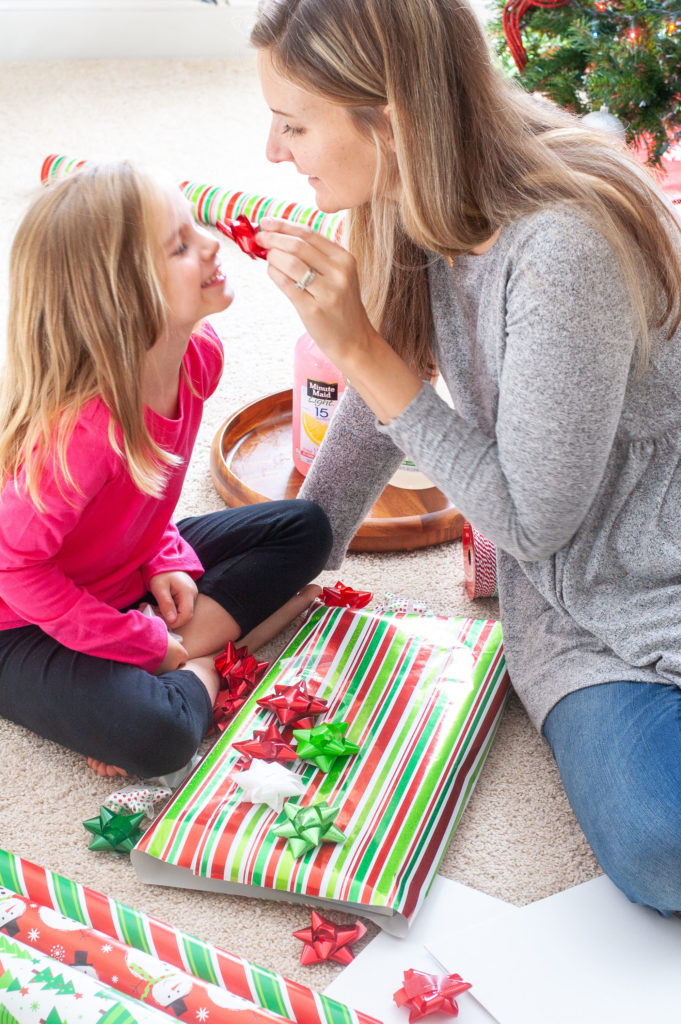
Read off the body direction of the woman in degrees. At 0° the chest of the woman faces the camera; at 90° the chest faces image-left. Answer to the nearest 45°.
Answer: approximately 90°

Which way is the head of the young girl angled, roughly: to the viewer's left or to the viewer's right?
to the viewer's right

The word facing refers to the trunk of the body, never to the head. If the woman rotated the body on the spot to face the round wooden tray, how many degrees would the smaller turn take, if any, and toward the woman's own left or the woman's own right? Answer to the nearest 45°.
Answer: approximately 45° to the woman's own right

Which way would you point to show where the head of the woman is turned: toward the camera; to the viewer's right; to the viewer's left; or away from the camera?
to the viewer's left

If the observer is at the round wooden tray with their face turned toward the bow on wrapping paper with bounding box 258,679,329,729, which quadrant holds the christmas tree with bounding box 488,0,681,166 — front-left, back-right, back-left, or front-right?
back-left

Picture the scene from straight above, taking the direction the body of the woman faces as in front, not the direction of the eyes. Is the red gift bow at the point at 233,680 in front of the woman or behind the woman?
in front

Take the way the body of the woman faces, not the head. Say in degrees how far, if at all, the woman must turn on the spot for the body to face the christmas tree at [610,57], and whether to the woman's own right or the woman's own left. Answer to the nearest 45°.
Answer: approximately 90° to the woman's own right

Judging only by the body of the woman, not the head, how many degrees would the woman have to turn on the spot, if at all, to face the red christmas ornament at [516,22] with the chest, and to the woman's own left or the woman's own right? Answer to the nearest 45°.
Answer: approximately 90° to the woman's own right

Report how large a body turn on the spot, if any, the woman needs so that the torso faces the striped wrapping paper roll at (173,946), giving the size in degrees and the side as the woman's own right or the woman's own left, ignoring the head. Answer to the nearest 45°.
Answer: approximately 45° to the woman's own left
